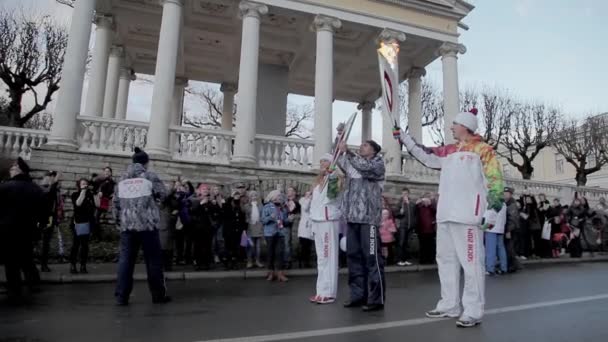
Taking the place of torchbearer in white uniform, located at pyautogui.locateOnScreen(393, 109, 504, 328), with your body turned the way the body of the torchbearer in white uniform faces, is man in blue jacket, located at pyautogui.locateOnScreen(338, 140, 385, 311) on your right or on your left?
on your right

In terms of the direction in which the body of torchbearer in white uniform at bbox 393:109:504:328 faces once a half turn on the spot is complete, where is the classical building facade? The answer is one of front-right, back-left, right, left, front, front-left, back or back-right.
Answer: left

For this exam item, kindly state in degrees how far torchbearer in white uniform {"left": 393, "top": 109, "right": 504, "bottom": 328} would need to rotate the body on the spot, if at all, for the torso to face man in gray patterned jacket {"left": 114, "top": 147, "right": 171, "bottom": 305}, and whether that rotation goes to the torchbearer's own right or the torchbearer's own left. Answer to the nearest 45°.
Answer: approximately 45° to the torchbearer's own right

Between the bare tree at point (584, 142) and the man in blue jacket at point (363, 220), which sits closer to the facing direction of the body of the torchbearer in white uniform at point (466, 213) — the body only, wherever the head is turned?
the man in blue jacket

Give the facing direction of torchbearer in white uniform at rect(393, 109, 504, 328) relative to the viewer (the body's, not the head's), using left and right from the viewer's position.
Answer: facing the viewer and to the left of the viewer

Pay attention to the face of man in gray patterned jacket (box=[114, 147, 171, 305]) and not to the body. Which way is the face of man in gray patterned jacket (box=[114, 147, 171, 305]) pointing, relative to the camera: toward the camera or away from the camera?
away from the camera

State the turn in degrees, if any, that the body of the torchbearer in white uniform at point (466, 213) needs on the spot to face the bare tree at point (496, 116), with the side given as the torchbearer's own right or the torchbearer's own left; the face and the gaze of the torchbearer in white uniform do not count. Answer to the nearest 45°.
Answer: approximately 135° to the torchbearer's own right

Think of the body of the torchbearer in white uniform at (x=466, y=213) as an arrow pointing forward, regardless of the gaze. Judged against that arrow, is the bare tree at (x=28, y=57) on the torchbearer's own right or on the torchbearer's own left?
on the torchbearer's own right

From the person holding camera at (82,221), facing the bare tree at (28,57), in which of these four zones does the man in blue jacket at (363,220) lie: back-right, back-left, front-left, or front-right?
back-right

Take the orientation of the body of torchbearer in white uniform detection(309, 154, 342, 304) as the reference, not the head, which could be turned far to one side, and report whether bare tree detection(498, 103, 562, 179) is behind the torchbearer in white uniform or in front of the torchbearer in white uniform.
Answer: behind
